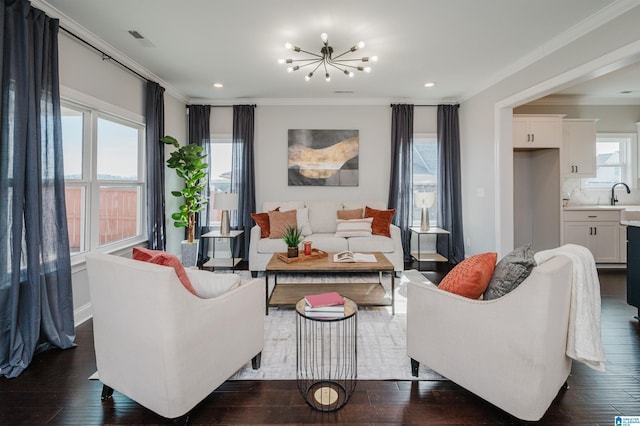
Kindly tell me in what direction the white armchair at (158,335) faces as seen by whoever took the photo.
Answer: facing away from the viewer and to the right of the viewer

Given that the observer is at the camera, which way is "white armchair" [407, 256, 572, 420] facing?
facing away from the viewer and to the left of the viewer

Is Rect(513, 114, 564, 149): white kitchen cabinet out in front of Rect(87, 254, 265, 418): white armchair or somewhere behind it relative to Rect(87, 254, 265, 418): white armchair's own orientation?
in front

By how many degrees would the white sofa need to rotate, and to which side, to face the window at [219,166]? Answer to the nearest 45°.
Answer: approximately 135° to its right

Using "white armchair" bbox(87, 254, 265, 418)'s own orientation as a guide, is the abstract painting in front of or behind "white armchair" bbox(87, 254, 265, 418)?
in front

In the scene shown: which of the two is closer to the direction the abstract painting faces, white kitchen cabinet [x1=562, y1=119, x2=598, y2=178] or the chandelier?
the chandelier

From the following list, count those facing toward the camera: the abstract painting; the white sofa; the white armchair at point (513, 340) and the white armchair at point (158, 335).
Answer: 2

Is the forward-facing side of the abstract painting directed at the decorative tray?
yes
